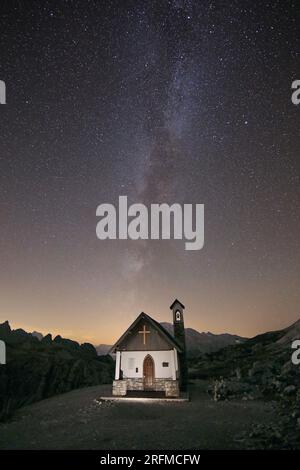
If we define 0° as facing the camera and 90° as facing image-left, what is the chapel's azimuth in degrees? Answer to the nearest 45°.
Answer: approximately 0°

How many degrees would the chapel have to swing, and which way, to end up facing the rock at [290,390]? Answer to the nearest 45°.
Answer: approximately 90° to its left
